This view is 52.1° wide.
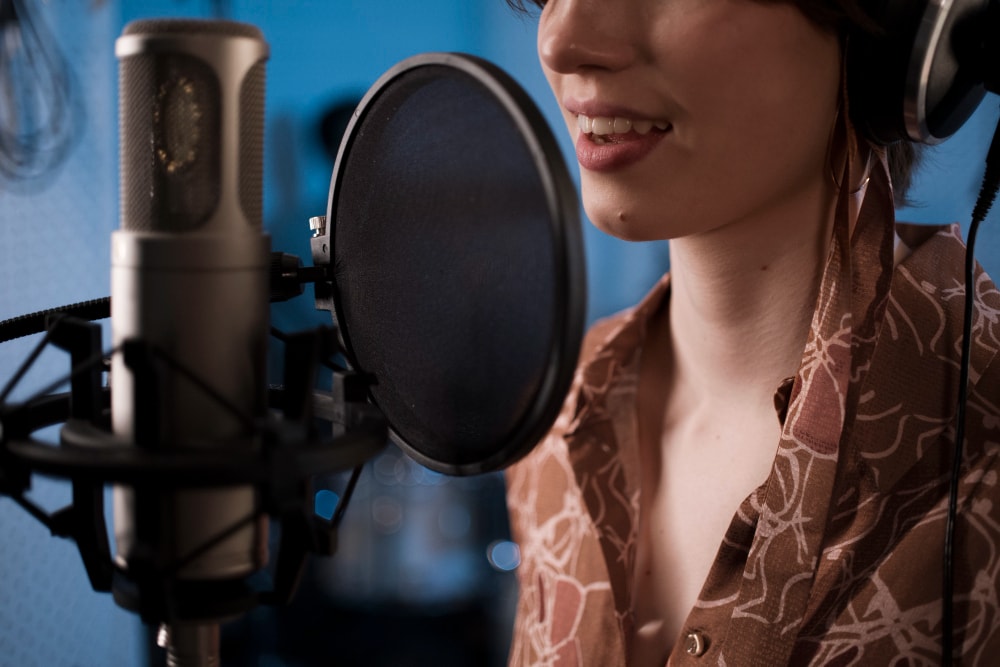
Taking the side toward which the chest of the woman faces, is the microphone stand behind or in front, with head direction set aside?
in front

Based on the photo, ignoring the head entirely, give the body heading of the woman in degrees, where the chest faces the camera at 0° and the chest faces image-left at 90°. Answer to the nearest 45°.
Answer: approximately 45°
